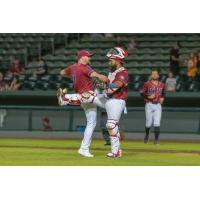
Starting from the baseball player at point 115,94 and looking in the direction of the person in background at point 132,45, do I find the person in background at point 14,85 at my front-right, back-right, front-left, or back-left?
front-left

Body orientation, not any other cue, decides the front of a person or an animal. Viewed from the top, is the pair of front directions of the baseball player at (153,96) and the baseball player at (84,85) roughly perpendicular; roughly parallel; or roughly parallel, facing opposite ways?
roughly perpendicular

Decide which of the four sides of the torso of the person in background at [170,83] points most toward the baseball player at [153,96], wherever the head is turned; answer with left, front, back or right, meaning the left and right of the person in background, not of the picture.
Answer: front

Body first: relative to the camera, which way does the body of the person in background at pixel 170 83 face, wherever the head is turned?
toward the camera

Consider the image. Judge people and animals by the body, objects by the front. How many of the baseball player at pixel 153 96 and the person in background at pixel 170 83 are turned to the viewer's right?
0

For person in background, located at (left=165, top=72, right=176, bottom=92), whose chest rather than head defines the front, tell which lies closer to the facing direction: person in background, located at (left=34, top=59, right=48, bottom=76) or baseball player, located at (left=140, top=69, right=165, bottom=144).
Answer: the baseball player

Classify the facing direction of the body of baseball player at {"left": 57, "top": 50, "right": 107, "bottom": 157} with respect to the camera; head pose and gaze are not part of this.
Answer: to the viewer's right

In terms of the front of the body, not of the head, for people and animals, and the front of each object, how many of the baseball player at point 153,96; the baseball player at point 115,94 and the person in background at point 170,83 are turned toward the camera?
2

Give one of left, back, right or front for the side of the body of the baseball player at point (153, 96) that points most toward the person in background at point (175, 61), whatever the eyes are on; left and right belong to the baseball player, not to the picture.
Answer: back
